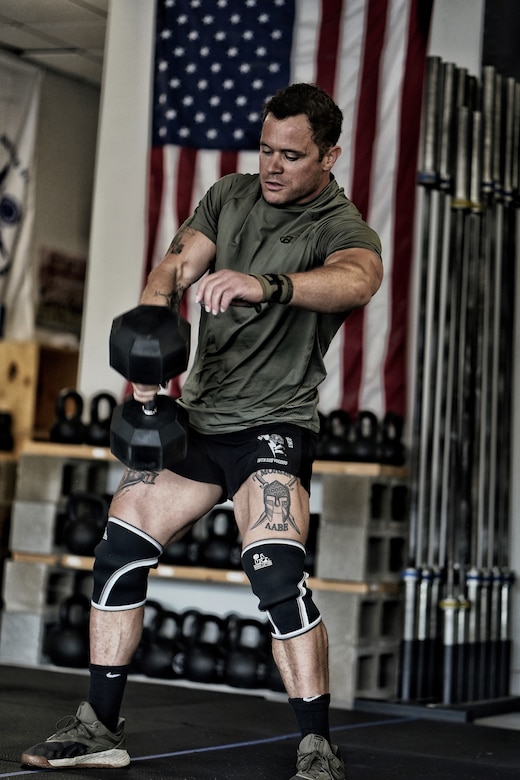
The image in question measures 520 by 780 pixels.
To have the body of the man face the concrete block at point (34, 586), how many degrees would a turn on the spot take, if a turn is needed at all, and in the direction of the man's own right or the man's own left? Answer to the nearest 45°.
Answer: approximately 135° to the man's own right

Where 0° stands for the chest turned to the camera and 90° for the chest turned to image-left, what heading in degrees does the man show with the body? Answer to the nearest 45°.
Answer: approximately 45°

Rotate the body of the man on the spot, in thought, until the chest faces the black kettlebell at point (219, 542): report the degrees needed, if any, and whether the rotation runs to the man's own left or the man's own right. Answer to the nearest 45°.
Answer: approximately 135° to the man's own right

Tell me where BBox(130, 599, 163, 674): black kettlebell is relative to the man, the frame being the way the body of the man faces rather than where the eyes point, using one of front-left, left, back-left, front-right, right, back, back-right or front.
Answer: back-right

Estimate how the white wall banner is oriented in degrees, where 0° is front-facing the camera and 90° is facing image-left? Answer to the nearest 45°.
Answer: approximately 315°

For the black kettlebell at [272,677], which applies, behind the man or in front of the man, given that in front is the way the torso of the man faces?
behind
